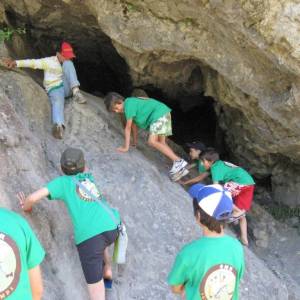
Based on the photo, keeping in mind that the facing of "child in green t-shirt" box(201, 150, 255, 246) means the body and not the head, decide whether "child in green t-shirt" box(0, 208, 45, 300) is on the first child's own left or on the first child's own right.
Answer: on the first child's own left

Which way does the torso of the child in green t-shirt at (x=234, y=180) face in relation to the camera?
to the viewer's left

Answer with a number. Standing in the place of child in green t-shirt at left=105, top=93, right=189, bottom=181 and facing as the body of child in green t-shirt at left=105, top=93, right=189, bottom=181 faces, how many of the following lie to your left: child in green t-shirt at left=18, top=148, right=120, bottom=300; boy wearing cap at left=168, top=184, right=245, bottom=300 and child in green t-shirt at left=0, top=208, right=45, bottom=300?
3

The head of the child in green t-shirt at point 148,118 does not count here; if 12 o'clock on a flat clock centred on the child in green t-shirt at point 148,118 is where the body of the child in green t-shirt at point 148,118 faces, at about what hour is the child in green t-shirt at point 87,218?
the child in green t-shirt at point 87,218 is roughly at 9 o'clock from the child in green t-shirt at point 148,118.

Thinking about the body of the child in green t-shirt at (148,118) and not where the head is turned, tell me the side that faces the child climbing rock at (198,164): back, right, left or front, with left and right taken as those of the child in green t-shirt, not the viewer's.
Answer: back

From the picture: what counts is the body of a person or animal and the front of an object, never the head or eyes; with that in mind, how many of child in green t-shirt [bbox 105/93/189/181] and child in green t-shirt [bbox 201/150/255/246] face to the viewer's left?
2

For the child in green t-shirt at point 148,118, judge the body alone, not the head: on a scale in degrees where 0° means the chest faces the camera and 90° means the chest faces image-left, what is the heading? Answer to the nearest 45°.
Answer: approximately 90°

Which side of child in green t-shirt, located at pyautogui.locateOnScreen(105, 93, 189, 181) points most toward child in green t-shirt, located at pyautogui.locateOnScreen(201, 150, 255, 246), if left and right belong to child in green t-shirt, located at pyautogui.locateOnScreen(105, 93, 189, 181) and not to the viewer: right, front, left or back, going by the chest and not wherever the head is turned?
back

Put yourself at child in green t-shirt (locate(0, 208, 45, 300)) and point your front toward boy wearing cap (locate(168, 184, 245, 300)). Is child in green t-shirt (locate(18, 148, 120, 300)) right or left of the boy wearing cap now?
left

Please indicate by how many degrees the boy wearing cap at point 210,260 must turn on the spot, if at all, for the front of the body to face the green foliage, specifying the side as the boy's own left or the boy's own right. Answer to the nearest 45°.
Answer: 0° — they already face it

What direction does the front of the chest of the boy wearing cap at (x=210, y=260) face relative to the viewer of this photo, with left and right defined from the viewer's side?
facing away from the viewer and to the left of the viewer

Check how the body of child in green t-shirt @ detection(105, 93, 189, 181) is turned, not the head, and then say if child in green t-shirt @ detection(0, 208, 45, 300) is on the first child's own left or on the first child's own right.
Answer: on the first child's own left

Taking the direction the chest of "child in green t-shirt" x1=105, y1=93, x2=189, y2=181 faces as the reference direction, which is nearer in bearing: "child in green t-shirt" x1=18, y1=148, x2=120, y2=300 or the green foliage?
the green foliage

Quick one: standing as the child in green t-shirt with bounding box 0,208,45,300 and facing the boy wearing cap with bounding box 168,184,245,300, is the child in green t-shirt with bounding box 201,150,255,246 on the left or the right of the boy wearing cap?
left

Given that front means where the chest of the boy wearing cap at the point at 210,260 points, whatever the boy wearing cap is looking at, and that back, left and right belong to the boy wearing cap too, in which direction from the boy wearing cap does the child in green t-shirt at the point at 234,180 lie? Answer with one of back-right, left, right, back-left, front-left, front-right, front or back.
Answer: front-right
